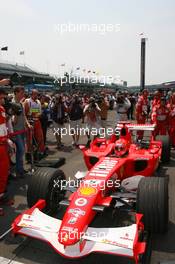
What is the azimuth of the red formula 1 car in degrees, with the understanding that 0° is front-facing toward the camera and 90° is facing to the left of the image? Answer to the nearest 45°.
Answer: approximately 45°

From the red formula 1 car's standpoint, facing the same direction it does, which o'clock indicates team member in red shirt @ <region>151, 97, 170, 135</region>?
The team member in red shirt is roughly at 5 o'clock from the red formula 1 car.
